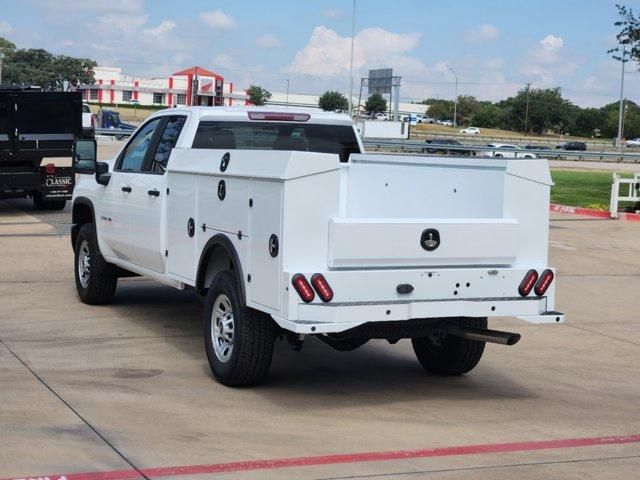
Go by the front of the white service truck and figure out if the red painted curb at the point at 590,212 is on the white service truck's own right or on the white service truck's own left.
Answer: on the white service truck's own right

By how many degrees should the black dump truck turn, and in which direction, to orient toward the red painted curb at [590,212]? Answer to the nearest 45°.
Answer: approximately 90° to its right

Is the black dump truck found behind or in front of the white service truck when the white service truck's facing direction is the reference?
in front

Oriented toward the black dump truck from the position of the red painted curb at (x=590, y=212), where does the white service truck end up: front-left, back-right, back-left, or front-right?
front-left

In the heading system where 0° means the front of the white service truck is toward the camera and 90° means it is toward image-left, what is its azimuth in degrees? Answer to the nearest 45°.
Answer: approximately 135°

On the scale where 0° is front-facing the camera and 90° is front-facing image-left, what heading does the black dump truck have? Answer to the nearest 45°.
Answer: approximately 180°

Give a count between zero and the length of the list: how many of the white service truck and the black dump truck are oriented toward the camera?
0

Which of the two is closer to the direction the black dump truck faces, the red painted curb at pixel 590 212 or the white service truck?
the red painted curb

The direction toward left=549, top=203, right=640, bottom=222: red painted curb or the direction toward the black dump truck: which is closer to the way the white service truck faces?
the black dump truck

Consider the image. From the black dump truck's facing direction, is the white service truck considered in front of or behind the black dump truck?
behind
